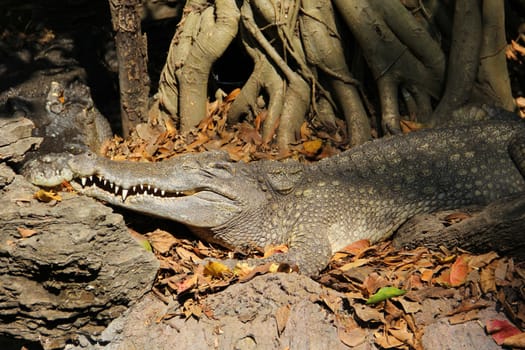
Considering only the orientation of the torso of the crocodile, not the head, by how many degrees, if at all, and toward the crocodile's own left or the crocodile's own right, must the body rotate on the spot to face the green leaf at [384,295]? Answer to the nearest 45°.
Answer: approximately 90° to the crocodile's own left

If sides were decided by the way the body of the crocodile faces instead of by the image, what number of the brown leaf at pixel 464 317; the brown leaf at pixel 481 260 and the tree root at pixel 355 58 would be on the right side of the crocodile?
1

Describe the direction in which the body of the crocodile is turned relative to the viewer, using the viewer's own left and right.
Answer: facing to the left of the viewer

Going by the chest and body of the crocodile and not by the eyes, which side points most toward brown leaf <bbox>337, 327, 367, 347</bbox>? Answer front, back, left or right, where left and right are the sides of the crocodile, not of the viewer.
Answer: left

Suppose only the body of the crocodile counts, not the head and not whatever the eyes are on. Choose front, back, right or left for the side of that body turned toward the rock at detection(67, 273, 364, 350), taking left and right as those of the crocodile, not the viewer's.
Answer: left

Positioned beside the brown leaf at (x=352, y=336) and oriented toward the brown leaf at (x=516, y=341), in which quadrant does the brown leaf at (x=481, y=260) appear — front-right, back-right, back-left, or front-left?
front-left

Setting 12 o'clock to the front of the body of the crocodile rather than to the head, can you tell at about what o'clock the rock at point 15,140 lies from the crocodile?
The rock is roughly at 12 o'clock from the crocodile.

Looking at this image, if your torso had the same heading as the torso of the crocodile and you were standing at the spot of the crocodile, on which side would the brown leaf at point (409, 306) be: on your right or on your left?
on your left

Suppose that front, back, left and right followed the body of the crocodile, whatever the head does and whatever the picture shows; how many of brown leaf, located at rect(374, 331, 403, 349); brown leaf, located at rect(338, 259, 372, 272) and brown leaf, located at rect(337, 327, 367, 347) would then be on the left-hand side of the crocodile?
3

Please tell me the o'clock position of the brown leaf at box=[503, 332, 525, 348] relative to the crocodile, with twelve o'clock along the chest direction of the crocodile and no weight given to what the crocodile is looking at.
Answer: The brown leaf is roughly at 8 o'clock from the crocodile.

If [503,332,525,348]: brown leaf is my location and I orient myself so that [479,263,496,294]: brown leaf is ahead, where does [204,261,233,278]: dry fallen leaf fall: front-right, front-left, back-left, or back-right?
front-left

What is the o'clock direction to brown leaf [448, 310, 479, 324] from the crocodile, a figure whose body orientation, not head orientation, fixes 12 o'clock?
The brown leaf is roughly at 8 o'clock from the crocodile.

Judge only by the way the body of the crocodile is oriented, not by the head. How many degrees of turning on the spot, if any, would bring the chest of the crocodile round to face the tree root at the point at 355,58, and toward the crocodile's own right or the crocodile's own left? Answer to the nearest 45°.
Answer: approximately 90° to the crocodile's own right

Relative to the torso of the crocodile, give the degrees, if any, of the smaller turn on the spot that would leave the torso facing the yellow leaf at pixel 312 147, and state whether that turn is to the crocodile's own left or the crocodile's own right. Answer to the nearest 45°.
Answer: approximately 90° to the crocodile's own right

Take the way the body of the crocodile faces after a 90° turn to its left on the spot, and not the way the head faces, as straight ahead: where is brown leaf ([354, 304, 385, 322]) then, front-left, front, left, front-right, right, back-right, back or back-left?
front

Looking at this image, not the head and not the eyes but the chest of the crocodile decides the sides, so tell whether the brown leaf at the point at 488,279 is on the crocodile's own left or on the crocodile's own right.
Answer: on the crocodile's own left

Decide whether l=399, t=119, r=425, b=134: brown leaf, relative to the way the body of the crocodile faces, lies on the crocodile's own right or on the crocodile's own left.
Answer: on the crocodile's own right

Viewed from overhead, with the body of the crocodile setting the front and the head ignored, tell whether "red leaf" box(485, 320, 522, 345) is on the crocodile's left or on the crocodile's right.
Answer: on the crocodile's left

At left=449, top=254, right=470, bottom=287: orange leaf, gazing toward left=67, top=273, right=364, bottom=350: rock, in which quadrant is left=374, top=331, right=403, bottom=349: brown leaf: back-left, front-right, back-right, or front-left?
front-left

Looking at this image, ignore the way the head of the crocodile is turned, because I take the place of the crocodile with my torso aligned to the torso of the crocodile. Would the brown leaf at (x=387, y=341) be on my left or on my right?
on my left
